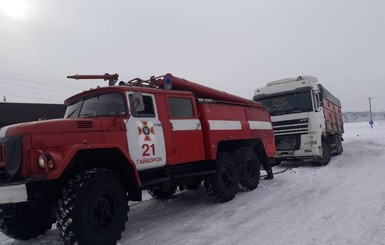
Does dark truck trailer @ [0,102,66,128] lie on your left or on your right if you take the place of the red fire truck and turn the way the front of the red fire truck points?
on your right

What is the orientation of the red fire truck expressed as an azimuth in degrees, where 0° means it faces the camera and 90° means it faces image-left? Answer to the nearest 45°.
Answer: approximately 45°

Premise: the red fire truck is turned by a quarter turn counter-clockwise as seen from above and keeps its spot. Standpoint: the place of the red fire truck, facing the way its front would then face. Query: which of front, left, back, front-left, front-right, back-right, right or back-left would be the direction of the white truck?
left
